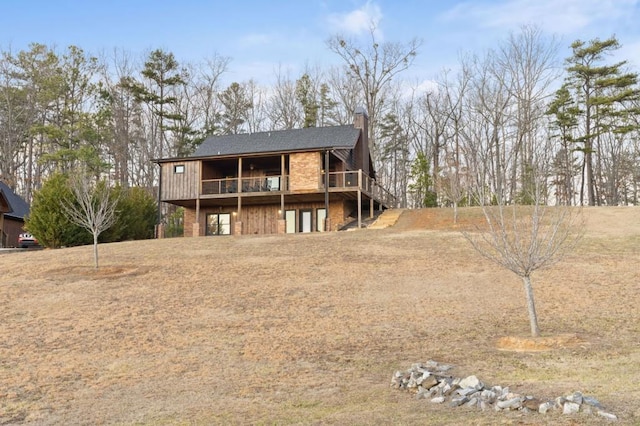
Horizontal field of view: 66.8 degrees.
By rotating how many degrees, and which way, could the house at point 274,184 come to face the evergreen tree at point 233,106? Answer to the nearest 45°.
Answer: approximately 180°

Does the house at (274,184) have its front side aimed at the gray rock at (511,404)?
yes

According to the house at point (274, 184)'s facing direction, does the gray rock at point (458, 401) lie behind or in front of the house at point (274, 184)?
in front

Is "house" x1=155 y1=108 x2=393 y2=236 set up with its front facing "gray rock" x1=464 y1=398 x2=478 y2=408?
yes

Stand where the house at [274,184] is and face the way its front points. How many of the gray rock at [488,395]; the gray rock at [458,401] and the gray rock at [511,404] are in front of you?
3

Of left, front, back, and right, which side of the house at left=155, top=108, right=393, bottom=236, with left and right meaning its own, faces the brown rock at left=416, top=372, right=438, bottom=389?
front

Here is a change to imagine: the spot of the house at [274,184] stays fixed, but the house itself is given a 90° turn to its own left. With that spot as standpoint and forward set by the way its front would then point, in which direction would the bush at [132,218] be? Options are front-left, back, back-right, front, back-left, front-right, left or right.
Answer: back

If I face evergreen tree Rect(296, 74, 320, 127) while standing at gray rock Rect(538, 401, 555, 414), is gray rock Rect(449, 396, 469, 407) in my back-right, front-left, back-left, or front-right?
front-left

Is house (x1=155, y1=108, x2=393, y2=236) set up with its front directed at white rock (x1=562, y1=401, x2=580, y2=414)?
yes

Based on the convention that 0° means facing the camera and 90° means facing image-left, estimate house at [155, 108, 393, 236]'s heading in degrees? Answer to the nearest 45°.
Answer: approximately 0°

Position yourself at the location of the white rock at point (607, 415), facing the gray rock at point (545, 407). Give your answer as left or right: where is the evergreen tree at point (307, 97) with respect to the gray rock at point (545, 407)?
right

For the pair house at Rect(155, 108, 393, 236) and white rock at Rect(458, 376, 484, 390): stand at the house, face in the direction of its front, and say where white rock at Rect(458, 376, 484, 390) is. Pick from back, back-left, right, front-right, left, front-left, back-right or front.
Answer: front

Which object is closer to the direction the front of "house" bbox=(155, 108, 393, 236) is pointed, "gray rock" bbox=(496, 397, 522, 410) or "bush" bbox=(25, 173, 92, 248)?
the gray rock

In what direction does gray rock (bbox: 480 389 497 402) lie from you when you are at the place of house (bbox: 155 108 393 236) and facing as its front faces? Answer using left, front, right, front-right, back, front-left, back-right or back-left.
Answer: front

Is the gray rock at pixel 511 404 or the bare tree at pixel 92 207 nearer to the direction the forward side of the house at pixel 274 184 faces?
the gray rock

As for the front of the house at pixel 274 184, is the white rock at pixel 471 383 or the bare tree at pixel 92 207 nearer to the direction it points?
the white rock

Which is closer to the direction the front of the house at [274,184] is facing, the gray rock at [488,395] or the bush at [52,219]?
the gray rock

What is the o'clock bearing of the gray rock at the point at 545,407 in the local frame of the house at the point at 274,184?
The gray rock is roughly at 12 o'clock from the house.

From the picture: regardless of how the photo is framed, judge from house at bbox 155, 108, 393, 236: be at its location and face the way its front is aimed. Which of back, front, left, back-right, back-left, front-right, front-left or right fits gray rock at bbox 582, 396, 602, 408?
front
